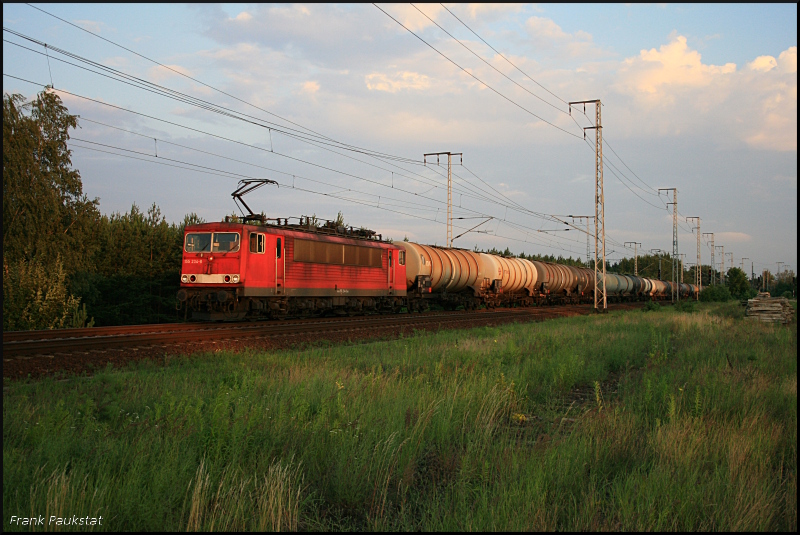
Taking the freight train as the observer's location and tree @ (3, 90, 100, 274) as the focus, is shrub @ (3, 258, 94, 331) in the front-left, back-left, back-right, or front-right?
front-left

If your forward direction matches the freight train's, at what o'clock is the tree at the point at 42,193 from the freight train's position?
The tree is roughly at 2 o'clock from the freight train.

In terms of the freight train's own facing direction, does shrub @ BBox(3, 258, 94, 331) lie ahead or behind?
ahead
